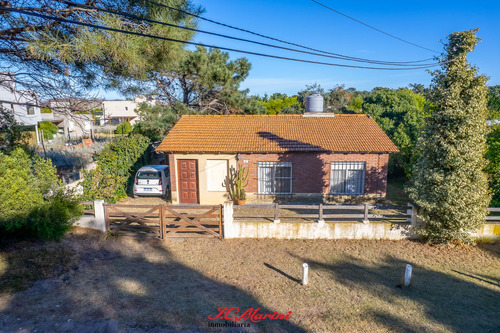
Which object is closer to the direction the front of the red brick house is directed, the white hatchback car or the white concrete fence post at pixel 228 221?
the white concrete fence post

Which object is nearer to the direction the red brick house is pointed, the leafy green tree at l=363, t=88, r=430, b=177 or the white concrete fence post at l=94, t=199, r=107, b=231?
the white concrete fence post

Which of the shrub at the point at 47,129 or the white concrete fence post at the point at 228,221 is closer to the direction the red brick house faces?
the white concrete fence post

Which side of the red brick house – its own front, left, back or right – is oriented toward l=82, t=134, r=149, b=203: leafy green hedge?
right

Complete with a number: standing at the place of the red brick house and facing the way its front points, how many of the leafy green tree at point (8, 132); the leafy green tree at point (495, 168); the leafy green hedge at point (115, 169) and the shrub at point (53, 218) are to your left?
1

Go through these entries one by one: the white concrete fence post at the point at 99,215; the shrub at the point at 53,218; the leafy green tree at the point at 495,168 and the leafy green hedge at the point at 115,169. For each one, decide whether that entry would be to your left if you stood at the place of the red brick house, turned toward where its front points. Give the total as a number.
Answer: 1

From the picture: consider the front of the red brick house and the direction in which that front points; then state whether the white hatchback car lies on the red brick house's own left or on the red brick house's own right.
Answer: on the red brick house's own right

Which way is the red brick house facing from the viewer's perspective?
toward the camera

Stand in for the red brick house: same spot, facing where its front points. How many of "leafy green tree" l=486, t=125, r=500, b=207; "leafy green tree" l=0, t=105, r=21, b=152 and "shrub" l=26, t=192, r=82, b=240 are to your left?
1

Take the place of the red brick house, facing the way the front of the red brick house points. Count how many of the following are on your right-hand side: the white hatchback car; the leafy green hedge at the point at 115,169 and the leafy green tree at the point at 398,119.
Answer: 2

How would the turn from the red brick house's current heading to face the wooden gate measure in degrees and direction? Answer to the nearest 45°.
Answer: approximately 45° to its right

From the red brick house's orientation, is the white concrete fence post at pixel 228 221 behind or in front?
in front

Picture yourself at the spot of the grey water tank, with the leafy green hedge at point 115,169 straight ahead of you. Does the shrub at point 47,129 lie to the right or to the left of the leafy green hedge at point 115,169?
right

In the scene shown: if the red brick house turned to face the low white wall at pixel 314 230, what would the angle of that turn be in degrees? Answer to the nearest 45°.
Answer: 0° — it already faces it

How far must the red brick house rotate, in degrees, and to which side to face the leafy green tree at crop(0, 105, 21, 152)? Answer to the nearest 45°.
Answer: approximately 90° to its right

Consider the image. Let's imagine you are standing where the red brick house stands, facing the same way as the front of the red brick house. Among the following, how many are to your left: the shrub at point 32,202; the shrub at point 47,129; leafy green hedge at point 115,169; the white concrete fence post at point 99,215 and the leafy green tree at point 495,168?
1
